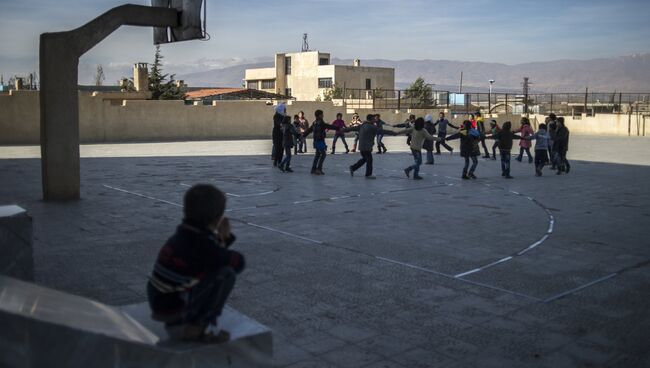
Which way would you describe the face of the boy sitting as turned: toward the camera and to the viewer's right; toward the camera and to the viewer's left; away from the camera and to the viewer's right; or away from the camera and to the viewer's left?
away from the camera and to the viewer's right

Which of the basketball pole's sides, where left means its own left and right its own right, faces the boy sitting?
right

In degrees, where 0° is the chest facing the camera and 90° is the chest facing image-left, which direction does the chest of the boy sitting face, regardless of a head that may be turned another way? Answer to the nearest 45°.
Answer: approximately 225°

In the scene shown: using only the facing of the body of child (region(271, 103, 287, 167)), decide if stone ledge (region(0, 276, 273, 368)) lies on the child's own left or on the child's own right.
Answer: on the child's own right

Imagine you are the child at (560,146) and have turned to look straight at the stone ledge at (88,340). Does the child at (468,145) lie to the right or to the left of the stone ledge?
right

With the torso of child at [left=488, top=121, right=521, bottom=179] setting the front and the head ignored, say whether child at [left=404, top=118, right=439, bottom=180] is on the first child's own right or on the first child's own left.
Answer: on the first child's own left

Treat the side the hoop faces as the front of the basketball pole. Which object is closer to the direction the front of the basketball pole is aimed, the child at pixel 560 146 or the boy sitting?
the child

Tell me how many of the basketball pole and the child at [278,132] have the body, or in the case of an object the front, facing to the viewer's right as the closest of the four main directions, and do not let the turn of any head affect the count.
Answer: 2
